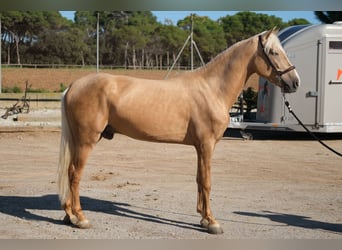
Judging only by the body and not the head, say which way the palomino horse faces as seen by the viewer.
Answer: to the viewer's right

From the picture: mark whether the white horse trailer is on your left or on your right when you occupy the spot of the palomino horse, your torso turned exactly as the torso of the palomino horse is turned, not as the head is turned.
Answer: on your left

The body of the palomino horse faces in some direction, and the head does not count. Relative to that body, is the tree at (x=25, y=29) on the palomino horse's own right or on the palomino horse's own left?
on the palomino horse's own left

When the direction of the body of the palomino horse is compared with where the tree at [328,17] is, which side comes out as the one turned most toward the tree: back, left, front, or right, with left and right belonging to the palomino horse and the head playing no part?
left

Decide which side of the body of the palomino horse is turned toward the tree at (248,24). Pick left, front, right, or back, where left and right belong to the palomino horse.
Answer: left
